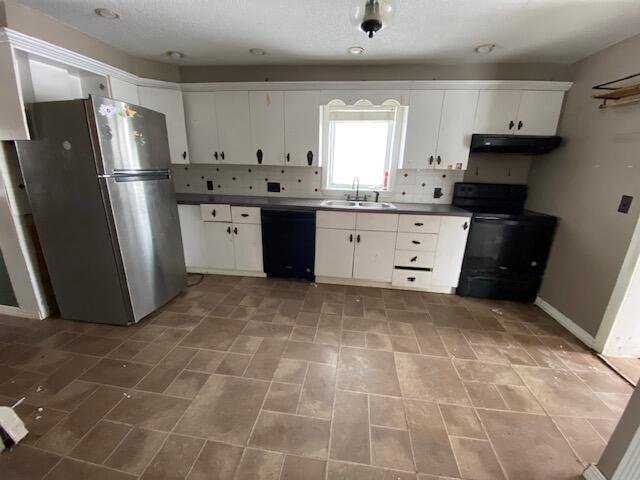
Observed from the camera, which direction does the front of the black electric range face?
facing the viewer

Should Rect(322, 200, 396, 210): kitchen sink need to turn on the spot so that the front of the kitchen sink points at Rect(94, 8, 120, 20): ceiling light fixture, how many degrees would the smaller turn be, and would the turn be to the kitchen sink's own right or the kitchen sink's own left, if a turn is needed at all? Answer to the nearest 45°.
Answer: approximately 45° to the kitchen sink's own right

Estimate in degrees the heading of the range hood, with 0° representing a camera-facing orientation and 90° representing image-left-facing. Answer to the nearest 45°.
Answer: approximately 0°

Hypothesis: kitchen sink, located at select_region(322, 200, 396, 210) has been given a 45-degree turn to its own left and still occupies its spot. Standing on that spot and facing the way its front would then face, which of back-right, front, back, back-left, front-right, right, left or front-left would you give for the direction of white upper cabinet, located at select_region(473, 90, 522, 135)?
front-left

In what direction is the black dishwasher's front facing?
toward the camera

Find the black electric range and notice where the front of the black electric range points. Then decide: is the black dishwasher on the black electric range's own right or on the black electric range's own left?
on the black electric range's own right

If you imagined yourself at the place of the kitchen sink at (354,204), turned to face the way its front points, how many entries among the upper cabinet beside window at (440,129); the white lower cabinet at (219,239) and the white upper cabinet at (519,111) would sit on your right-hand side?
1

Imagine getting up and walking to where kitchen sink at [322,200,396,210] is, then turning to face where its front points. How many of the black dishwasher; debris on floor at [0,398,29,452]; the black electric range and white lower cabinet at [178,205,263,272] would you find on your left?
1

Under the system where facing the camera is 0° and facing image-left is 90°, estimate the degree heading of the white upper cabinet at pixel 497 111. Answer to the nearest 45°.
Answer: approximately 0°

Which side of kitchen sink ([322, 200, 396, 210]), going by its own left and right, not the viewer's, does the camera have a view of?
front

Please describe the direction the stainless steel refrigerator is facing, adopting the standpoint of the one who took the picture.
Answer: facing the viewer and to the right of the viewer
